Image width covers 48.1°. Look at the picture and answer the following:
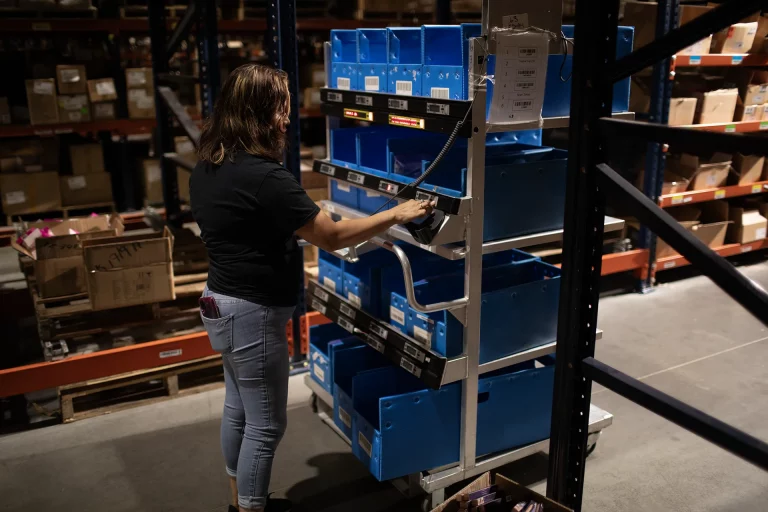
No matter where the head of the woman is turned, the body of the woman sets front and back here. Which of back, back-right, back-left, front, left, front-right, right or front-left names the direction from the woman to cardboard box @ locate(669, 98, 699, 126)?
front

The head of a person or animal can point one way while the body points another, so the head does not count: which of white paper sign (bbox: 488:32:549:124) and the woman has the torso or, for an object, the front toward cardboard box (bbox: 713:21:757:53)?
the woman

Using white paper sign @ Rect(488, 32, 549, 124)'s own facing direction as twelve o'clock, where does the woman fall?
The woman is roughly at 2 o'clock from the white paper sign.

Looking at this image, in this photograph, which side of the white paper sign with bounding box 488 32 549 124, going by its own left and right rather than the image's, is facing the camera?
front

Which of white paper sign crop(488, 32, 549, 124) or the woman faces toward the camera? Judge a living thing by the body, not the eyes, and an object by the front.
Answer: the white paper sign

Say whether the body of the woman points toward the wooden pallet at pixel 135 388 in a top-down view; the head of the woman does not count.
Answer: no

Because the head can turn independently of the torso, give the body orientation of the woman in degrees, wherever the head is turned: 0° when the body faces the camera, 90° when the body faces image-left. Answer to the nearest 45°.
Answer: approximately 225°

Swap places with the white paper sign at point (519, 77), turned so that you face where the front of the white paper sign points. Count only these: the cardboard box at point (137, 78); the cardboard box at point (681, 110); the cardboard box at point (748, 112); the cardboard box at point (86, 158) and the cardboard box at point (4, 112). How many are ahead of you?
0

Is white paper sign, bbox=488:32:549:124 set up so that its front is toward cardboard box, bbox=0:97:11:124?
no

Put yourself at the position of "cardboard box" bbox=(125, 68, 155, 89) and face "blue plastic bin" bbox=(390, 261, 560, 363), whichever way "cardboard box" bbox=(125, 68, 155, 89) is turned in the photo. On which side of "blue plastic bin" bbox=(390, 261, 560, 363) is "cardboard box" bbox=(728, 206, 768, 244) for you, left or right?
left

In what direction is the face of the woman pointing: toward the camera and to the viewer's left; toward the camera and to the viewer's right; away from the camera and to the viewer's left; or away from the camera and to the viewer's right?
away from the camera and to the viewer's right

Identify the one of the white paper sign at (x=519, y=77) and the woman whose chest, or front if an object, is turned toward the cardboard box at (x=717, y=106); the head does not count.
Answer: the woman

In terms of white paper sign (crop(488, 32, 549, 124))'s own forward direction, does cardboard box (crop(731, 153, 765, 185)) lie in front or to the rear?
to the rear

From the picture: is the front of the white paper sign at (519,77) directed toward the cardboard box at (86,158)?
no

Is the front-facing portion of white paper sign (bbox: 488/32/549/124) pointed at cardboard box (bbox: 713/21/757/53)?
no

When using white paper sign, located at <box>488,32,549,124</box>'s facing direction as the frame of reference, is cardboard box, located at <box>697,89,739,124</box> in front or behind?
behind
